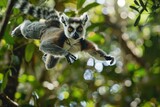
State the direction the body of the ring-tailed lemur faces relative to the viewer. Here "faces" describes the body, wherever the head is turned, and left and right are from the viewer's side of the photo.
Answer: facing the viewer and to the right of the viewer

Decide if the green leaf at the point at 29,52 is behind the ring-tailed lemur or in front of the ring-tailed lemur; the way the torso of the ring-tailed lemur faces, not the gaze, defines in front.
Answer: behind

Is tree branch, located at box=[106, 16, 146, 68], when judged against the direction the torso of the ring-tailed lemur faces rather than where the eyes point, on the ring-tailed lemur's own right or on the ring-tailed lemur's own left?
on the ring-tailed lemur's own left
